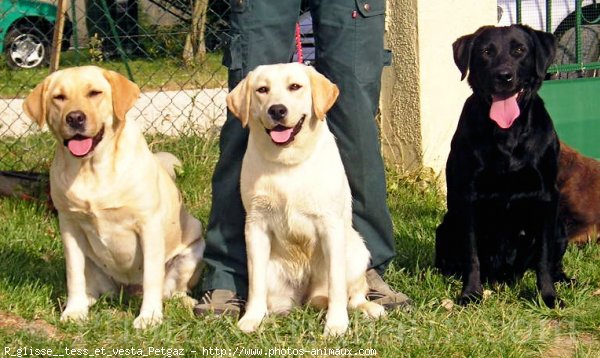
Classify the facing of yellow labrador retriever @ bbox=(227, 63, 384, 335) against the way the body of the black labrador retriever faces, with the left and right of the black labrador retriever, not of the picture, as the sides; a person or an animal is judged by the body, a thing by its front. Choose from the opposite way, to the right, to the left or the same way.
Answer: the same way

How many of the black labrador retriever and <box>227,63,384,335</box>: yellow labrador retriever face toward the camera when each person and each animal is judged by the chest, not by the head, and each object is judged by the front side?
2

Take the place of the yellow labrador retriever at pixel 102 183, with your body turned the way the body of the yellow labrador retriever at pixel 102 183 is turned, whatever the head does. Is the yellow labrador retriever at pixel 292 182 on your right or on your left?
on your left

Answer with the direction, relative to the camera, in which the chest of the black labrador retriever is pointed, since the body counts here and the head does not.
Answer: toward the camera

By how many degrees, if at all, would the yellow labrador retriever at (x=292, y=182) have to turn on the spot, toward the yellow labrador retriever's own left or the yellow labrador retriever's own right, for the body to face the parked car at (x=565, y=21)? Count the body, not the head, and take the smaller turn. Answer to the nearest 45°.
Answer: approximately 135° to the yellow labrador retriever's own left

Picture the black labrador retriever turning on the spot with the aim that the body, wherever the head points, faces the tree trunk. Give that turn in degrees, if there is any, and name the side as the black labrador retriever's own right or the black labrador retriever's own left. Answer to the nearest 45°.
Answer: approximately 135° to the black labrador retriever's own right

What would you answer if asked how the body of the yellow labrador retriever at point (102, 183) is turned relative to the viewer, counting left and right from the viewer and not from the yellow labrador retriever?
facing the viewer and to the left of the viewer

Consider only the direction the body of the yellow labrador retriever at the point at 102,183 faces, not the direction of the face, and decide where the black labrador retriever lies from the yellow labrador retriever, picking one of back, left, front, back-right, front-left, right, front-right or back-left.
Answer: back-left

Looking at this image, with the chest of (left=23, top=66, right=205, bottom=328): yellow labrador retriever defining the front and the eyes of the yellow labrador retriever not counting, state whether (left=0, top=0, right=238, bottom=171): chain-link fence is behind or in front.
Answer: behind

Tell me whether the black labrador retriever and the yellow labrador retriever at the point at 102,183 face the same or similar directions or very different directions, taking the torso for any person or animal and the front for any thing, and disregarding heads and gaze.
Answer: same or similar directions

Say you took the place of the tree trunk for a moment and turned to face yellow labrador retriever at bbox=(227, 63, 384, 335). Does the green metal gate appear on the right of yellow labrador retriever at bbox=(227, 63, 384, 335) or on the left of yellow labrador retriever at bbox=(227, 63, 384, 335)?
left

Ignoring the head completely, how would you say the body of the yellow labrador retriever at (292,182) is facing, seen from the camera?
toward the camera
